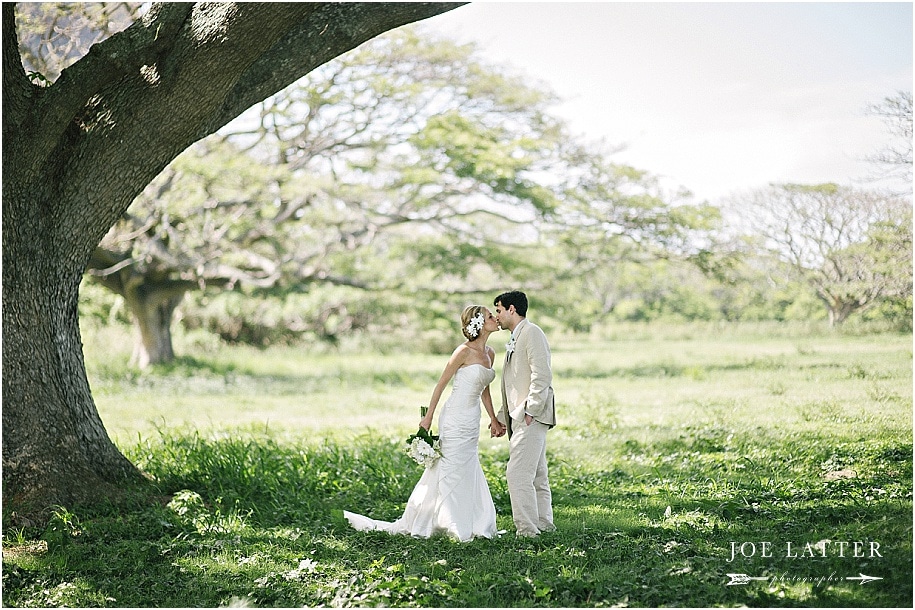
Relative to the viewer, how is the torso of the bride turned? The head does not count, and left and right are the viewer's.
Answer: facing the viewer and to the right of the viewer

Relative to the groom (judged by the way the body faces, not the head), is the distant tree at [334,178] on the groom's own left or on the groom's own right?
on the groom's own right

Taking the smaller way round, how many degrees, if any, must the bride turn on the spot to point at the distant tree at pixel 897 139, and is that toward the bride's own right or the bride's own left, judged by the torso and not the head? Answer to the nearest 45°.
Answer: approximately 90° to the bride's own left

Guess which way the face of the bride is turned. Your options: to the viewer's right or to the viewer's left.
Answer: to the viewer's right

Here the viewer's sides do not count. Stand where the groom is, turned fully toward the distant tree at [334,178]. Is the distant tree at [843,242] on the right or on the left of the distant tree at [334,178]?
right

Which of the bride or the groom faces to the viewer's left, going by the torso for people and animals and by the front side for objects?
the groom

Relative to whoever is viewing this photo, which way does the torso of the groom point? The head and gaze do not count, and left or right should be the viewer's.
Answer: facing to the left of the viewer

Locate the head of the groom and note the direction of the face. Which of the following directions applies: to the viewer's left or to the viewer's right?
to the viewer's left

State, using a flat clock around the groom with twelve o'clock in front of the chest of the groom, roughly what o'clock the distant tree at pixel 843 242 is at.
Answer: The distant tree is roughly at 4 o'clock from the groom.

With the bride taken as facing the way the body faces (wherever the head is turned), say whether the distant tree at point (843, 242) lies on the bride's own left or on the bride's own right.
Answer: on the bride's own left

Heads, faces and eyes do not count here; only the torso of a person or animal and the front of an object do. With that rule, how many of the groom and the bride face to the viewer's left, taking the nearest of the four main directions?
1

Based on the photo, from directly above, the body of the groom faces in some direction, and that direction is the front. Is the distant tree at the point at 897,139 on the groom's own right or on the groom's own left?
on the groom's own right
